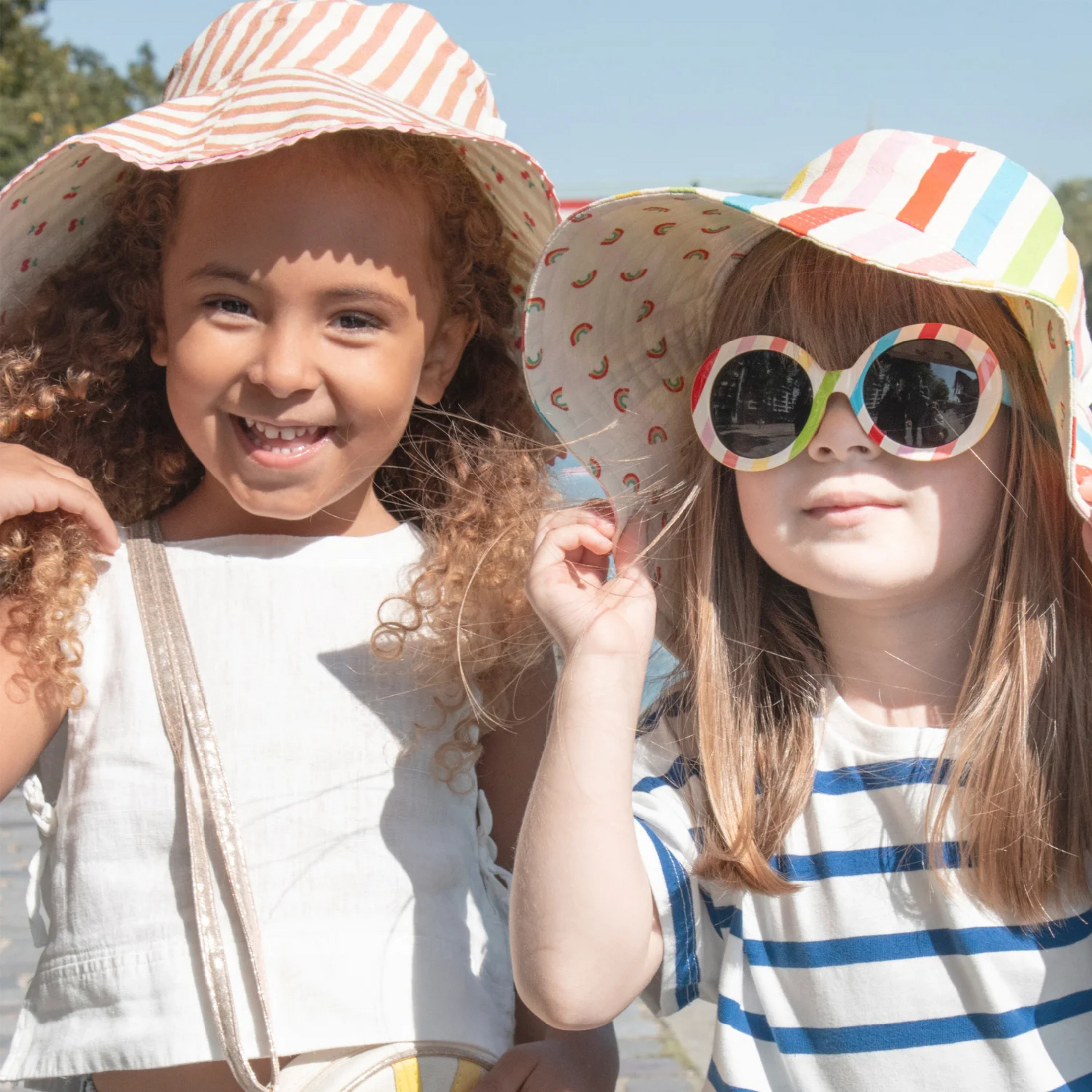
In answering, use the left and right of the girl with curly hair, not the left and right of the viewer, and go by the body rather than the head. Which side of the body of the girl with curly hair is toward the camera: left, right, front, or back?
front

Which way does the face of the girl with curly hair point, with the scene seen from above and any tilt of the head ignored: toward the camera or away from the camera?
toward the camera
